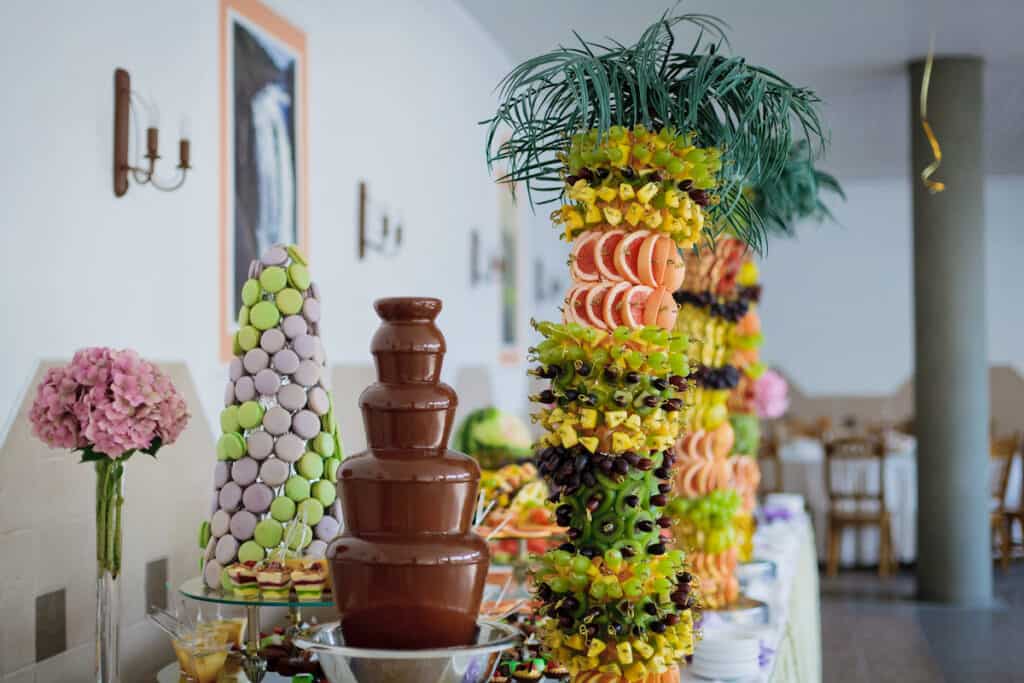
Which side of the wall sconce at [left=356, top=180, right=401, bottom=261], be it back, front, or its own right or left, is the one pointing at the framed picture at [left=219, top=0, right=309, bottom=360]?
right

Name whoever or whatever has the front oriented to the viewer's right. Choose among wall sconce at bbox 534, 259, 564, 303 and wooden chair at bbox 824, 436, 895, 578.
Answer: the wall sconce

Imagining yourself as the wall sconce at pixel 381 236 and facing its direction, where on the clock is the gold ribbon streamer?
The gold ribbon streamer is roughly at 12 o'clock from the wall sconce.

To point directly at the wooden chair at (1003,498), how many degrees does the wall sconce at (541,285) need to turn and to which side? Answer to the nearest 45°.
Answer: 0° — it already faces it

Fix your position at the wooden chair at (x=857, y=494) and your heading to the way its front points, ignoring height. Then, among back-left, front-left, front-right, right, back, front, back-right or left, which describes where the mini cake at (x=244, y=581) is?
back

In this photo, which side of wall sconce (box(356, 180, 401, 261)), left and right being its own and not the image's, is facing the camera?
right

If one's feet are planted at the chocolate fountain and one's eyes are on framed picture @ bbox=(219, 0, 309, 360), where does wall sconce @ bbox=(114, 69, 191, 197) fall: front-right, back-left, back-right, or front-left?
front-left

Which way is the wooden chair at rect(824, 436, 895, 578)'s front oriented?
away from the camera

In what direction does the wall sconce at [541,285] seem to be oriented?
to the viewer's right

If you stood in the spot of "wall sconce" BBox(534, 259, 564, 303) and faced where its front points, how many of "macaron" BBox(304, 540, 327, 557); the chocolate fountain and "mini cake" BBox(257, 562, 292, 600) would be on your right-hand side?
3

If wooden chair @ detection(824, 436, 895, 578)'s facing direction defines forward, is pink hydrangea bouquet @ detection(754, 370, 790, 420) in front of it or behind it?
behind

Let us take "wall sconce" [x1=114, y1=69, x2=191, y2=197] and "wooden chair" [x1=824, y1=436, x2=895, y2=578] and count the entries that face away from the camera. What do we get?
1

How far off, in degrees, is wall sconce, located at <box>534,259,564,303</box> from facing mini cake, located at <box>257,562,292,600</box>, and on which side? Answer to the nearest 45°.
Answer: approximately 90° to its right

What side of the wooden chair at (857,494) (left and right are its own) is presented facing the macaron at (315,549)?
back

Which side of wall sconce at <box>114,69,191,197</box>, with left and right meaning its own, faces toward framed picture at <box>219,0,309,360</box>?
left

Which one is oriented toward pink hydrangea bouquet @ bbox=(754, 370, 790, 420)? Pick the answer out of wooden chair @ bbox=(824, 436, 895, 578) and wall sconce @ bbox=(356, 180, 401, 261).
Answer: the wall sconce

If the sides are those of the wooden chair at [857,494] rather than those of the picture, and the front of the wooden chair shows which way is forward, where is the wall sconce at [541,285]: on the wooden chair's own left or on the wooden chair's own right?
on the wooden chair's own left
